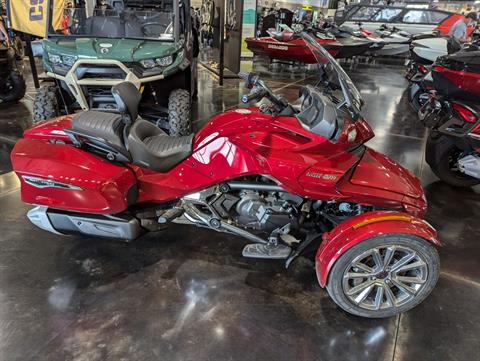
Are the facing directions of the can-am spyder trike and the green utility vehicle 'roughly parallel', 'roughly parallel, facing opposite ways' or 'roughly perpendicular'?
roughly perpendicular

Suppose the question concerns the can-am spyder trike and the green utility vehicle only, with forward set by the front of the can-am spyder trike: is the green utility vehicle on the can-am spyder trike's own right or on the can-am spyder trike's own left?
on the can-am spyder trike's own left

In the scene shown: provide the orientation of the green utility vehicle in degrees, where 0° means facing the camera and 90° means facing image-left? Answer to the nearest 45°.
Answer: approximately 0°

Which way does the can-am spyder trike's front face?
to the viewer's right

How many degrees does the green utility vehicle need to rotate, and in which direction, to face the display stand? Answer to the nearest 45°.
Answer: approximately 135° to its left

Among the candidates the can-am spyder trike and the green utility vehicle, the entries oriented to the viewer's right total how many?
1

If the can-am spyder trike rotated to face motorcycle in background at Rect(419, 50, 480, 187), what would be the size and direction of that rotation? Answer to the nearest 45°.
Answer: approximately 45° to its left

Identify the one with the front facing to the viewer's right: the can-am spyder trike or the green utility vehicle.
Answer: the can-am spyder trike

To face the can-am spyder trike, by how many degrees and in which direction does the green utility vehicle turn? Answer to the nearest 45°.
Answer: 0° — it already faces it

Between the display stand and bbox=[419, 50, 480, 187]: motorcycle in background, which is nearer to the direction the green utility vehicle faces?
the motorcycle in background

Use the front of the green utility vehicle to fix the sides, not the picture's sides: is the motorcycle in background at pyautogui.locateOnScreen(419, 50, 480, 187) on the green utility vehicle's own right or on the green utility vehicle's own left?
on the green utility vehicle's own left
